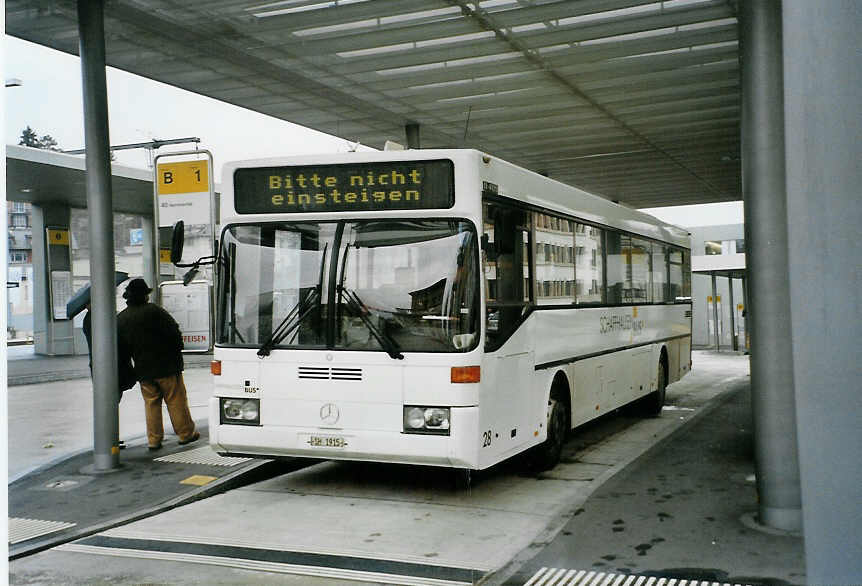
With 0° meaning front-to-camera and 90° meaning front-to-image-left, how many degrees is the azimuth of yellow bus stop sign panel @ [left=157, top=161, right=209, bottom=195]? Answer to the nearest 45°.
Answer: approximately 0°

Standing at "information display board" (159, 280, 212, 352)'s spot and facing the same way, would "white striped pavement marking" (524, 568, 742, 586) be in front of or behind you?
in front

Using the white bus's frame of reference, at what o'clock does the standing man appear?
The standing man is roughly at 1 o'clock from the white bus.

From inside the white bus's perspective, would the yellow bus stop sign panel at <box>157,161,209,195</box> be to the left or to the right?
on its right

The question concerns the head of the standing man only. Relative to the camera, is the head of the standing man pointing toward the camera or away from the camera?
away from the camera

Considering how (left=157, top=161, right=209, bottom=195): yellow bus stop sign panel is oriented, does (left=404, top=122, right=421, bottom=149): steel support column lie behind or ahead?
behind

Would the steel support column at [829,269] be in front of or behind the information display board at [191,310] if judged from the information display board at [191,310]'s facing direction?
in front

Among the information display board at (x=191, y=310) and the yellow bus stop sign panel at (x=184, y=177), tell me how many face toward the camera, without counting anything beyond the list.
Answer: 2

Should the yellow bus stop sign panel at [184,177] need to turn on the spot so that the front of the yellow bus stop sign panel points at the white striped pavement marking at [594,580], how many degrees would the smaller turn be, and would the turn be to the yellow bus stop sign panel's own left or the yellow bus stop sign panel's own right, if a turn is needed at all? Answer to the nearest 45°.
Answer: approximately 45° to the yellow bus stop sign panel's own left
